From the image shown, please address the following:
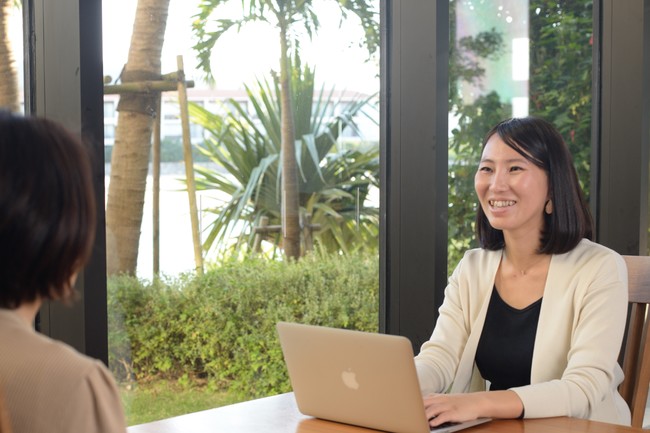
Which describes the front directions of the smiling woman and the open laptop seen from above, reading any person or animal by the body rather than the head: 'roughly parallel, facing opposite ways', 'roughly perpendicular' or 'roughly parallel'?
roughly parallel, facing opposite ways

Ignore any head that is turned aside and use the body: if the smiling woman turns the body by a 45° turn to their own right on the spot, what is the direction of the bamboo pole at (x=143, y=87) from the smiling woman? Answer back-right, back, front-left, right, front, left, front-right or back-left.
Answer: front

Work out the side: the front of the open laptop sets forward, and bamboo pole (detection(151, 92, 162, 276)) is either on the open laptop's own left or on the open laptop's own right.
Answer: on the open laptop's own left

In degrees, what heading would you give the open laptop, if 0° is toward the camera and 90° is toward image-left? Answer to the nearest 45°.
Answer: approximately 225°

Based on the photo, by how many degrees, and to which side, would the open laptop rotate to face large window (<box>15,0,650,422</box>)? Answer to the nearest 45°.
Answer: approximately 45° to its left

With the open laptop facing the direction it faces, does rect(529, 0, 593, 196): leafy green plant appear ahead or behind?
ahead

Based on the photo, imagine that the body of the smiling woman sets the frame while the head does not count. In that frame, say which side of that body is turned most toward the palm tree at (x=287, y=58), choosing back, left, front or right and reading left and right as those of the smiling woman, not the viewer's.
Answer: right

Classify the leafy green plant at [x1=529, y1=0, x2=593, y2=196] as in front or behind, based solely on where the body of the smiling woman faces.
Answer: behind

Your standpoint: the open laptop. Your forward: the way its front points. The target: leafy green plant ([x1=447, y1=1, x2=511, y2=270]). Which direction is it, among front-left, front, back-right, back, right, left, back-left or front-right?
front-left

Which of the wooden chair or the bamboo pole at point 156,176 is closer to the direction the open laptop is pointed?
the wooden chair
